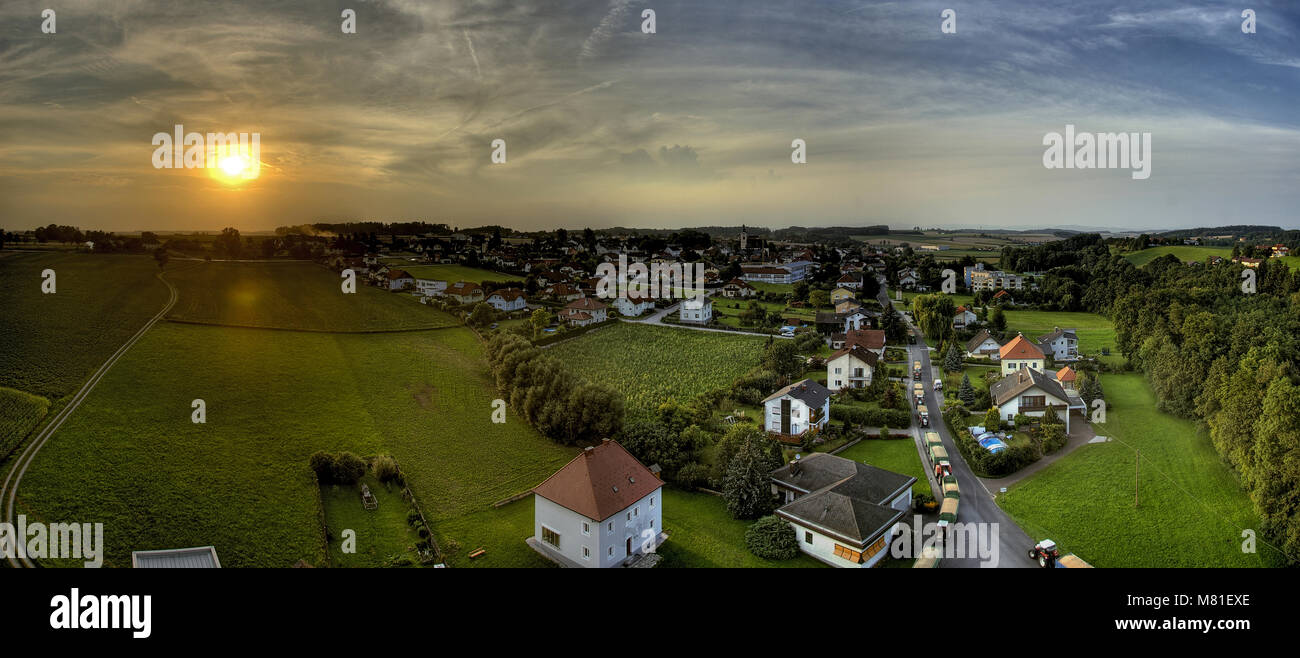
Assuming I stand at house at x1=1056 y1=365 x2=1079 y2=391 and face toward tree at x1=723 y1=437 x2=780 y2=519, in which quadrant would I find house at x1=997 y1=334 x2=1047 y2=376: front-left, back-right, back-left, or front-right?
back-right

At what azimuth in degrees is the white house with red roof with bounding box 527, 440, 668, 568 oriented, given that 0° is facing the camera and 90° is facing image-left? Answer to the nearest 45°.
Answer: approximately 315°

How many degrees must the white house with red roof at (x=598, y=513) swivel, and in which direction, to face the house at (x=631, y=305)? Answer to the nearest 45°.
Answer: approximately 135° to its left

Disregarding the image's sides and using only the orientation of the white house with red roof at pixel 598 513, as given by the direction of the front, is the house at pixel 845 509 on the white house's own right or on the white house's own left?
on the white house's own left

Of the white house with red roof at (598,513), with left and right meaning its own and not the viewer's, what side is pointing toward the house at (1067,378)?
left

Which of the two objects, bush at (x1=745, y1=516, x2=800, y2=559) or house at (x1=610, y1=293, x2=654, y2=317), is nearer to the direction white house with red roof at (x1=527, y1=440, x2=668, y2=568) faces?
the bush

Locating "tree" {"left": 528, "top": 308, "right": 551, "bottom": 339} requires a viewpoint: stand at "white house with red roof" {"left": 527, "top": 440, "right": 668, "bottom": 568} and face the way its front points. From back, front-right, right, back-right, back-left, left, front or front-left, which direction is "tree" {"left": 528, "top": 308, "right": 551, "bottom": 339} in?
back-left

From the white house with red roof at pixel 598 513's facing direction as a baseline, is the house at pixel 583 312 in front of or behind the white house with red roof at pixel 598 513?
behind

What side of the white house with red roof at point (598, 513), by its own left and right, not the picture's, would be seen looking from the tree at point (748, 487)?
left

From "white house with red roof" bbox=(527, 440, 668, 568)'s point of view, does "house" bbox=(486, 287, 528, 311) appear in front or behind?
behind

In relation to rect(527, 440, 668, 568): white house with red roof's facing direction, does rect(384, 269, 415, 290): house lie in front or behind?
behind

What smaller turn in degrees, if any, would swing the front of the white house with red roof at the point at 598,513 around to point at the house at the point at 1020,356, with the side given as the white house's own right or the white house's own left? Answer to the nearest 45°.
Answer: approximately 90° to the white house's own left

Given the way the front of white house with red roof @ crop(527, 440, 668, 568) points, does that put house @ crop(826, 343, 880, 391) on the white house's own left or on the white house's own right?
on the white house's own left
